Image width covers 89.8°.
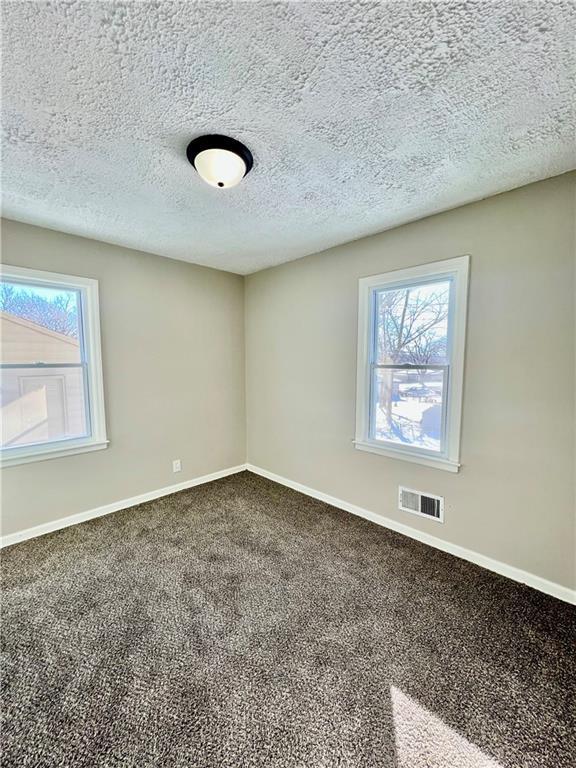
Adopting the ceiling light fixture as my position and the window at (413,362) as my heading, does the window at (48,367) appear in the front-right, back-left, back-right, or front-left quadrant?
back-left

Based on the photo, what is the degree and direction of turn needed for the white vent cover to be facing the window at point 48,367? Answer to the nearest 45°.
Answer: approximately 45° to its right

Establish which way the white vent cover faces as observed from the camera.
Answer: facing the viewer and to the left of the viewer
